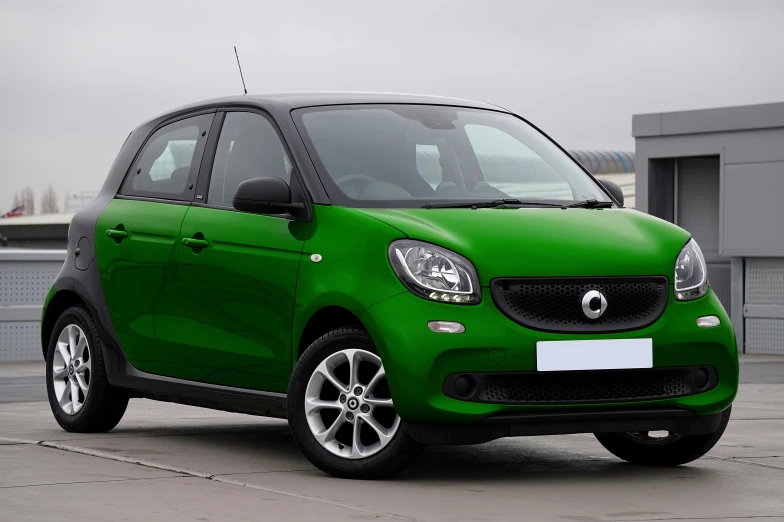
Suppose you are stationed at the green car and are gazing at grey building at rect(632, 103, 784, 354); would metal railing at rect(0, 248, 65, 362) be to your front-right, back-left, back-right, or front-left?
front-left

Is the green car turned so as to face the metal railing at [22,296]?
no

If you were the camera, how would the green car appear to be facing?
facing the viewer and to the right of the viewer

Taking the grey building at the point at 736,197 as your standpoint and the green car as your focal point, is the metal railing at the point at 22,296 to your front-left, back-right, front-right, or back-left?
front-right

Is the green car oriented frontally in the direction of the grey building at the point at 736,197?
no
